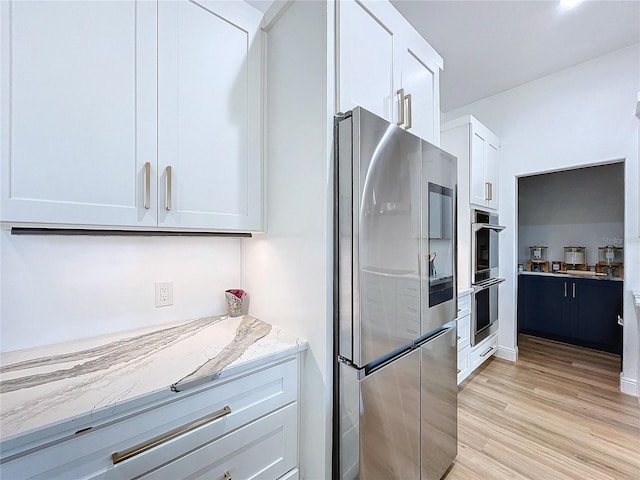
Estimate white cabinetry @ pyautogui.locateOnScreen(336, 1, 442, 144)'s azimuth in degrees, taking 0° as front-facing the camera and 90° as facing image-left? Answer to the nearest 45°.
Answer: approximately 315°

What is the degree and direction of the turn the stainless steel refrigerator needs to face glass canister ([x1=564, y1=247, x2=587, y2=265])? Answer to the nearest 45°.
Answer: approximately 90° to its left

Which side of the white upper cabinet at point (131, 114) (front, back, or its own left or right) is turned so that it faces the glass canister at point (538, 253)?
left

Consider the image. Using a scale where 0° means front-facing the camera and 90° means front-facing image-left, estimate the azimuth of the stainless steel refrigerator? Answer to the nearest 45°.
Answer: approximately 315°

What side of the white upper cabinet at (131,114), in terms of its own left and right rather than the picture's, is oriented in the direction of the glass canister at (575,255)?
left

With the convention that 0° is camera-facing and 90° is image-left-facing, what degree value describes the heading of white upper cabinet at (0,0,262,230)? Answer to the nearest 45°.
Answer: approximately 0°

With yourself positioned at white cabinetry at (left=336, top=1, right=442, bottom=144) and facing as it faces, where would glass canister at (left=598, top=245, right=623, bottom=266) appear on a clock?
The glass canister is roughly at 9 o'clock from the white cabinetry.

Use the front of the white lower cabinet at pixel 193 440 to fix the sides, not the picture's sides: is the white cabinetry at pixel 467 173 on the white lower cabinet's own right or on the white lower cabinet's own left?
on the white lower cabinet's own left

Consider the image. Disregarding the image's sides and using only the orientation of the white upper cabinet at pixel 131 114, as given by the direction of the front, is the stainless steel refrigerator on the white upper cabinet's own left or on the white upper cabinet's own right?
on the white upper cabinet's own left
